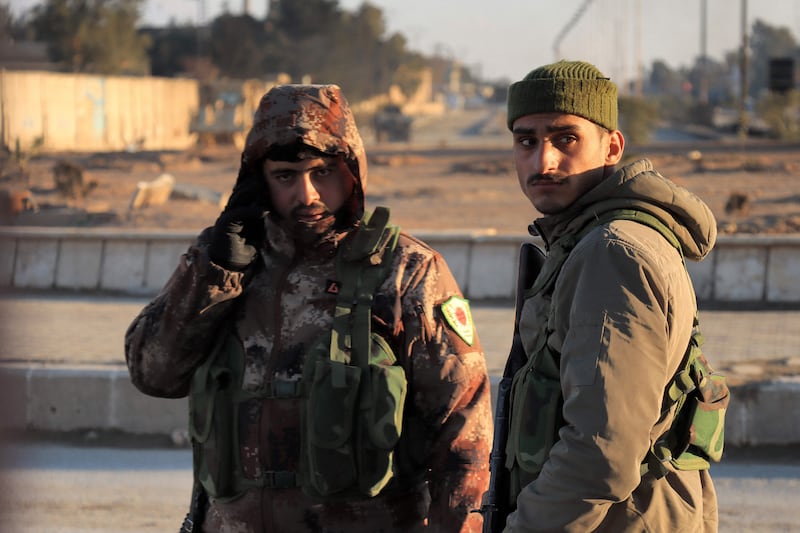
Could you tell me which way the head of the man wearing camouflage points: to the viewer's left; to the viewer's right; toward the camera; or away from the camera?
toward the camera

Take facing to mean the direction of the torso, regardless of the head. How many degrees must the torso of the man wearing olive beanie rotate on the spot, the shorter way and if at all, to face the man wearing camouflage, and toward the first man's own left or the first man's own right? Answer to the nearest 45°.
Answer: approximately 45° to the first man's own right

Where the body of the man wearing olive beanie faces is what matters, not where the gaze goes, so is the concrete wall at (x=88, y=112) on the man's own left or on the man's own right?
on the man's own right

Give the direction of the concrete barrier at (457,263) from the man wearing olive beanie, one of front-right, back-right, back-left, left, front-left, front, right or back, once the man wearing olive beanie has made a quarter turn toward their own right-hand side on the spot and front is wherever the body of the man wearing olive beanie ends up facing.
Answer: front

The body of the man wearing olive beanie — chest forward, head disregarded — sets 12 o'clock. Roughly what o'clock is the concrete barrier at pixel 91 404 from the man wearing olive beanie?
The concrete barrier is roughly at 2 o'clock from the man wearing olive beanie.

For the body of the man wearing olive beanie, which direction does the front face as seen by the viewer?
to the viewer's left
